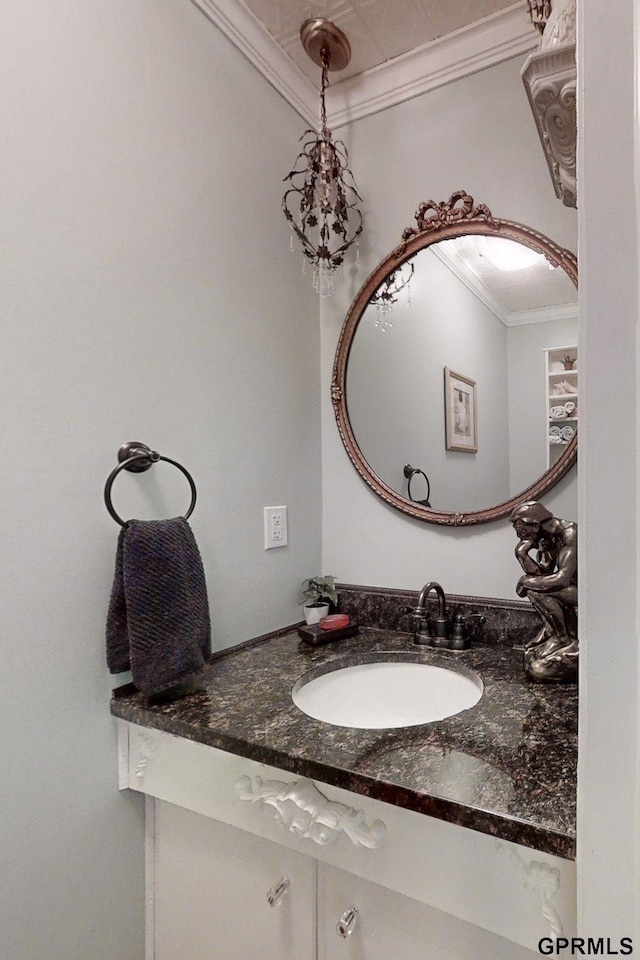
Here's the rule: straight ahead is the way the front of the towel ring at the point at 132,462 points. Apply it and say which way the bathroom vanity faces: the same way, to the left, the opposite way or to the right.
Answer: to the right

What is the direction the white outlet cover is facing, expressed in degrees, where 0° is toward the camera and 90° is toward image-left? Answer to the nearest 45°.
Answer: approximately 315°

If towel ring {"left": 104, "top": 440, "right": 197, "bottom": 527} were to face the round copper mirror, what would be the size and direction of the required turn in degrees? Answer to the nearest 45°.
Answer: approximately 45° to its left

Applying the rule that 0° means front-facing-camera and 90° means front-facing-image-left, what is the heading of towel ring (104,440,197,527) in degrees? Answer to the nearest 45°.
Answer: approximately 315°

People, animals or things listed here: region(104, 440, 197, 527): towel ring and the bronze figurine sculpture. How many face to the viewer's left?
1

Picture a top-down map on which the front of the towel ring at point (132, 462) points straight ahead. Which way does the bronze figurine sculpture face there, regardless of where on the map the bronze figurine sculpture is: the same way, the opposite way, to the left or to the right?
the opposite way

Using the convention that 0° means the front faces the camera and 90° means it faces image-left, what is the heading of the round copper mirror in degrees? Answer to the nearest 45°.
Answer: approximately 45°

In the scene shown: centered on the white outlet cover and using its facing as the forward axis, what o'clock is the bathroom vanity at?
The bathroom vanity is roughly at 1 o'clock from the white outlet cover.

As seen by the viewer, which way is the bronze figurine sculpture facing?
to the viewer's left
